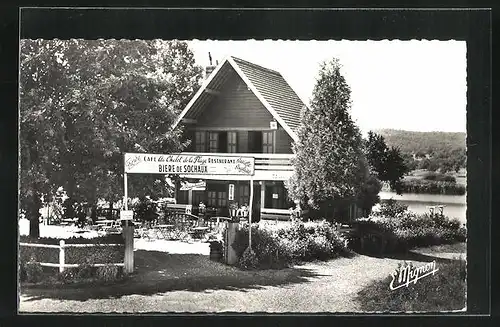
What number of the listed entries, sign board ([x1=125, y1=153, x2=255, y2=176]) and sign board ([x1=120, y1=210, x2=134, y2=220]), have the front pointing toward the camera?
2

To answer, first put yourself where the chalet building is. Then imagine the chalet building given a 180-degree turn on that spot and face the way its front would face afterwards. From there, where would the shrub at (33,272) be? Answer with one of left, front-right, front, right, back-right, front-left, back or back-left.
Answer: back-left

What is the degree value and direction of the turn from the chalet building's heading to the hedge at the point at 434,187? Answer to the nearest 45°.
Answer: approximately 135° to its left

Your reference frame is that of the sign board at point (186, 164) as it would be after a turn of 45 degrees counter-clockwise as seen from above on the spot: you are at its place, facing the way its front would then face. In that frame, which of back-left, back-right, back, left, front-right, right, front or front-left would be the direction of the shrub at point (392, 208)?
front-left

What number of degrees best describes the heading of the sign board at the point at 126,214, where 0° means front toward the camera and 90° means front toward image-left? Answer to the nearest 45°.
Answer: approximately 0°

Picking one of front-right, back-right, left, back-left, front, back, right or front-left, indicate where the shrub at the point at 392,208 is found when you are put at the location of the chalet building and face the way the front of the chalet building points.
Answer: back-left

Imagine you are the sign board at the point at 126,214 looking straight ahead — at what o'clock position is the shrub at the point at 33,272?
The shrub is roughly at 3 o'clock from the sign board.

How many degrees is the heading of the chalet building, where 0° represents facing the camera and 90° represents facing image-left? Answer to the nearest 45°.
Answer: approximately 45°

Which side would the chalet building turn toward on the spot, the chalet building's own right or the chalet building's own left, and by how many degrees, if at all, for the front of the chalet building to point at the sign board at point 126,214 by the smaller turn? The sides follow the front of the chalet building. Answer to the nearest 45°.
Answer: approximately 45° to the chalet building's own right

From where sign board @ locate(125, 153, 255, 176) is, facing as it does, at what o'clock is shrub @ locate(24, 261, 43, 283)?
The shrub is roughly at 3 o'clock from the sign board.

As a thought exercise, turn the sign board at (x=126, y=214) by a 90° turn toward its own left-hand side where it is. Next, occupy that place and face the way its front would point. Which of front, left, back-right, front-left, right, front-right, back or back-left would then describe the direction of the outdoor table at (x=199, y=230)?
front
